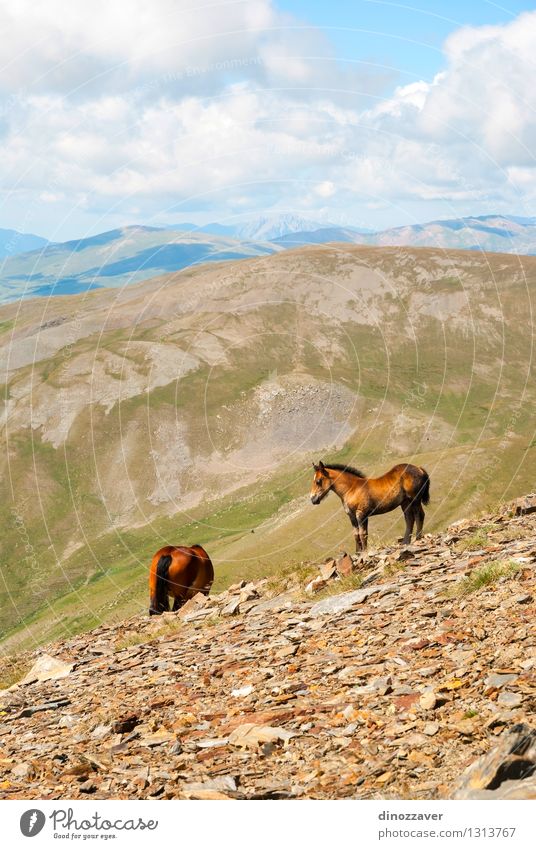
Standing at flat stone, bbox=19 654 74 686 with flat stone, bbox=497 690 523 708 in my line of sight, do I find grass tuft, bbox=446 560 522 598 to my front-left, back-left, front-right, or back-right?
front-left

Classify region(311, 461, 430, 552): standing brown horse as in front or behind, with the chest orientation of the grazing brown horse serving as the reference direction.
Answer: in front

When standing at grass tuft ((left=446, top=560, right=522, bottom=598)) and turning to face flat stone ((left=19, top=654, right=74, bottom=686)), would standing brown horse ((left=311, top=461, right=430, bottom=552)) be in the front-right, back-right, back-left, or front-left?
front-right

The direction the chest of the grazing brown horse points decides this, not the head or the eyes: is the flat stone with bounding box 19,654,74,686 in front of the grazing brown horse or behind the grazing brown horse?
behind

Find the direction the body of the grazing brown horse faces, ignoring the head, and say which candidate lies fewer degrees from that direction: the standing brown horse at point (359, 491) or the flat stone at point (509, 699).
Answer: the standing brown horse

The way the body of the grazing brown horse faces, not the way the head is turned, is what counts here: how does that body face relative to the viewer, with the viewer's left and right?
facing away from the viewer and to the right of the viewer

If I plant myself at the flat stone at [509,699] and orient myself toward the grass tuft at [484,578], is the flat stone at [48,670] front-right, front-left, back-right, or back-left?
front-left

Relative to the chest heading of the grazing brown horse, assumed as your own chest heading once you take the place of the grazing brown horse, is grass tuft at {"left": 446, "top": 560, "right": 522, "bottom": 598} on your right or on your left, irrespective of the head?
on your right

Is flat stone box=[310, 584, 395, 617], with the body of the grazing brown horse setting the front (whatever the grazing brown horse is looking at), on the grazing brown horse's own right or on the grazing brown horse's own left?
on the grazing brown horse's own right

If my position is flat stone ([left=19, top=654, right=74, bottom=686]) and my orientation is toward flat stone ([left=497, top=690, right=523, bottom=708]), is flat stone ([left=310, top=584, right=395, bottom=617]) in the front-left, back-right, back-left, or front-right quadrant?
front-left

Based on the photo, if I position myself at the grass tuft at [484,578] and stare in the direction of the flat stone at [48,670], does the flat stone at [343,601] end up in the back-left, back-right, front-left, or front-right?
front-right

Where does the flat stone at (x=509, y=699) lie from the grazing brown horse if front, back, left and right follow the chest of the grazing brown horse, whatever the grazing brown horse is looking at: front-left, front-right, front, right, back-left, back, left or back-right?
back-right
